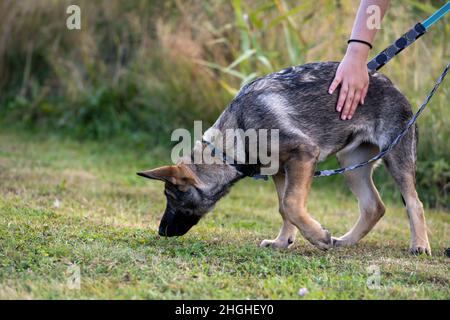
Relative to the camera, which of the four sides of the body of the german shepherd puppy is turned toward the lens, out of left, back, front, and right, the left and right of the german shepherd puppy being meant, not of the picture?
left
